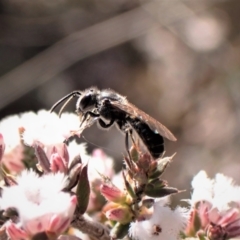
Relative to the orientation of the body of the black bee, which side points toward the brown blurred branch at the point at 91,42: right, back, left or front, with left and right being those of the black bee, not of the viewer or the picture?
right

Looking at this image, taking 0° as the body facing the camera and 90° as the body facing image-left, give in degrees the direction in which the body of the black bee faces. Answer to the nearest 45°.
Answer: approximately 90°

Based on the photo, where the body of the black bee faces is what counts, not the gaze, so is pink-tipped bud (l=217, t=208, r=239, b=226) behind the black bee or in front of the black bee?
behind
